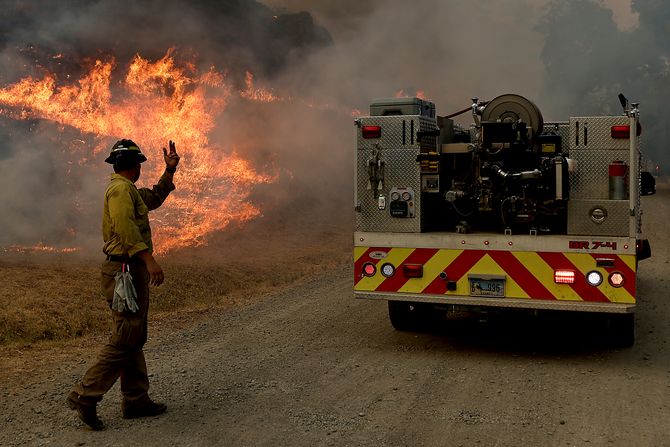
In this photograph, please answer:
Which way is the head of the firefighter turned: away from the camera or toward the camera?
away from the camera

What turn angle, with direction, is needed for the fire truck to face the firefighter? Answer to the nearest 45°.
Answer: approximately 135° to its left

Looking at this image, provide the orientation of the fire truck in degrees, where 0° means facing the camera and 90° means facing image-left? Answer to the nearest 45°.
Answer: approximately 180°
